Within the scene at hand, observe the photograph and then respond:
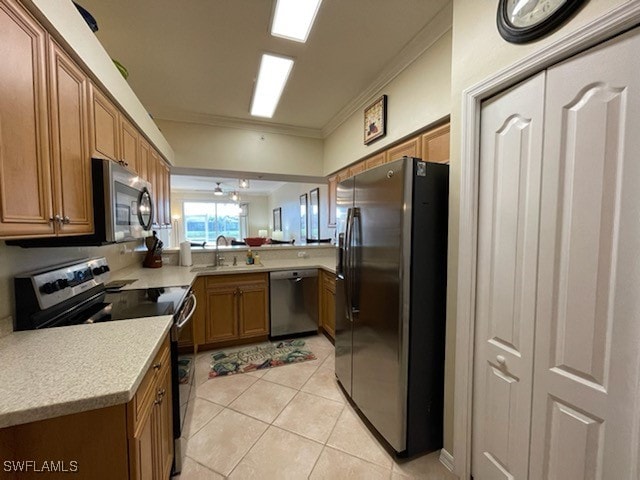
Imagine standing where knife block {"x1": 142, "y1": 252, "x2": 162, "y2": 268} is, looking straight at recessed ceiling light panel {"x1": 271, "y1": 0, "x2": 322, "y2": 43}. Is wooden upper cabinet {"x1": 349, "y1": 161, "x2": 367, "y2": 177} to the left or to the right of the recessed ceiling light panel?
left

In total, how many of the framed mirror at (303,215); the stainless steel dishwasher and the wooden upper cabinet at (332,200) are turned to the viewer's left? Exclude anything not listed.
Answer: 2

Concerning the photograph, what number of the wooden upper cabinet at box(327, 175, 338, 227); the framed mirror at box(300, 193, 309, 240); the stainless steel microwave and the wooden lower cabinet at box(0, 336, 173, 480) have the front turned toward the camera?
0

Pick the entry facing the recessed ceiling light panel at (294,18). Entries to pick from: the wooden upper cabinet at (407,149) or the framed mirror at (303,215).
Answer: the wooden upper cabinet

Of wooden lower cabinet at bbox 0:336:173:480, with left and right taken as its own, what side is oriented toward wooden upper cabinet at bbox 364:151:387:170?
front

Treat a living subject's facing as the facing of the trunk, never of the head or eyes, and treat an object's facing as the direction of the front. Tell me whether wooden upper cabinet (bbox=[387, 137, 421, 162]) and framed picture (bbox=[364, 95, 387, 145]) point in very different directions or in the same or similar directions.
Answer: same or similar directions

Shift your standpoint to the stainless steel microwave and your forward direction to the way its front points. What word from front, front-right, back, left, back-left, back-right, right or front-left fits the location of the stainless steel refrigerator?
front-right

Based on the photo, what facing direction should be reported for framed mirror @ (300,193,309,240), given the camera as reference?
facing to the left of the viewer

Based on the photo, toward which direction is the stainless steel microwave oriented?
to the viewer's right

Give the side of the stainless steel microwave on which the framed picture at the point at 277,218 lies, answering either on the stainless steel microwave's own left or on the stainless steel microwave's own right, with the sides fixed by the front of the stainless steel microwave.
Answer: on the stainless steel microwave's own left

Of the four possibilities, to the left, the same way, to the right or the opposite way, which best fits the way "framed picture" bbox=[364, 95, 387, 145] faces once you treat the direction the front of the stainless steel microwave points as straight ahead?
the opposite way

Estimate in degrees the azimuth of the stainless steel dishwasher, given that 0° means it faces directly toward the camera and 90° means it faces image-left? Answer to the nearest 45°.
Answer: approximately 0°

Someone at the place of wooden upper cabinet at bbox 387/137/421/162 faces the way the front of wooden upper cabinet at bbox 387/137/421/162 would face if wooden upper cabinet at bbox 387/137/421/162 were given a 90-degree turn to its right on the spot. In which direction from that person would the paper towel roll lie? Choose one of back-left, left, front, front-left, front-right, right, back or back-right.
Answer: front-left
